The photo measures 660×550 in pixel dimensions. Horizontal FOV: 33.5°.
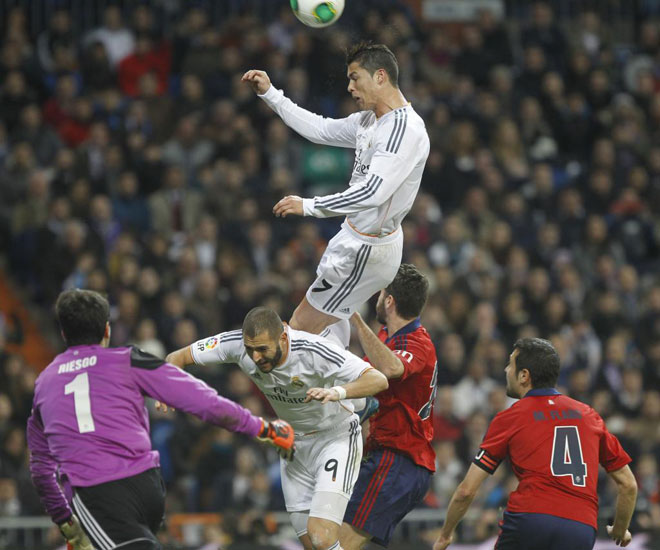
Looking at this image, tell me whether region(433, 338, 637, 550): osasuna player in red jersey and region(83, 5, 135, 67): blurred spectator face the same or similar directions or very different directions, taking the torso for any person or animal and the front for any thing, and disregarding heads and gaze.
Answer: very different directions

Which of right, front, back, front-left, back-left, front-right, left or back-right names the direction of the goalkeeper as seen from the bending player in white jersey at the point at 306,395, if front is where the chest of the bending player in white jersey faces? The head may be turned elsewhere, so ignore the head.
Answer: front

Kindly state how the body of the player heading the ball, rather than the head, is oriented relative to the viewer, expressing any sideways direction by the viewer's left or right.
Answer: facing to the left of the viewer

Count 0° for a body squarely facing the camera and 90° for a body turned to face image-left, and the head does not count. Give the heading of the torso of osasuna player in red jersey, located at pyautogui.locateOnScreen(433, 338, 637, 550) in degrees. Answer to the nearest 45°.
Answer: approximately 135°

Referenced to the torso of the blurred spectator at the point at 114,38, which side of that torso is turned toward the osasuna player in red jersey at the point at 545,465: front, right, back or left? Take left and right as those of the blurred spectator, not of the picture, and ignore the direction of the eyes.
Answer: front

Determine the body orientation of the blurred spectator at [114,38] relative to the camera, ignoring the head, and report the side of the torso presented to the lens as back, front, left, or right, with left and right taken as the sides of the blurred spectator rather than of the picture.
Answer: front

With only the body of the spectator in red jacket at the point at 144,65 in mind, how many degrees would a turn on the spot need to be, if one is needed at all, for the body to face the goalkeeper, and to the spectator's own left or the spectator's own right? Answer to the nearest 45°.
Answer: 0° — they already face them

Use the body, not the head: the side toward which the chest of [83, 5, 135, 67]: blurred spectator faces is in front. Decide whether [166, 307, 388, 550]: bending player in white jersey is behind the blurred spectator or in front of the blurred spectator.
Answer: in front

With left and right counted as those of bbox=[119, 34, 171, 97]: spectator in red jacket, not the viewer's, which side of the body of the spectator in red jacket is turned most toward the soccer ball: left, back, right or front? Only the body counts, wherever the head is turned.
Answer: front

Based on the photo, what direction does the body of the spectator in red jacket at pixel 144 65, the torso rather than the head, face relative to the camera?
toward the camera

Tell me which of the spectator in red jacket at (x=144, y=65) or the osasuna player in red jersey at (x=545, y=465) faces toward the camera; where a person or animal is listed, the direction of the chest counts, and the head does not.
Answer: the spectator in red jacket

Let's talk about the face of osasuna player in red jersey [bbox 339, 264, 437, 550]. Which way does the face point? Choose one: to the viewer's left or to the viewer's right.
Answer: to the viewer's left
